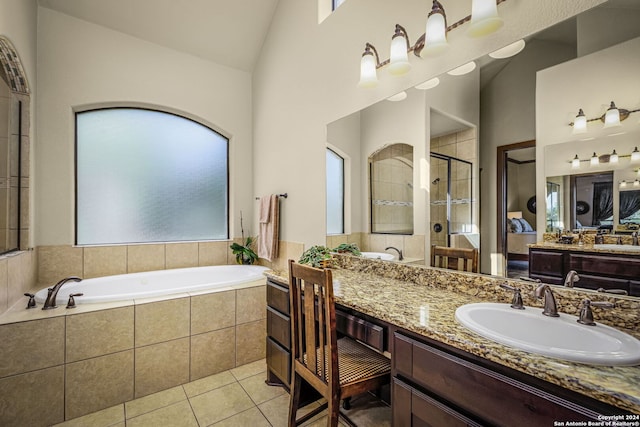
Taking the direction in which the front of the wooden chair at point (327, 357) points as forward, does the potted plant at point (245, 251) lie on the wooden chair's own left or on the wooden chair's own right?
on the wooden chair's own left

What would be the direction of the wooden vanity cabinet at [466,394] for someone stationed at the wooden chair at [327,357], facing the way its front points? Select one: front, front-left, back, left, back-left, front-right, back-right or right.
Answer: right

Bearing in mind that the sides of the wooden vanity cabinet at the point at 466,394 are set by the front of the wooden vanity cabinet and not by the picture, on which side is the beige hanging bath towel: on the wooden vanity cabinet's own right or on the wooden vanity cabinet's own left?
on the wooden vanity cabinet's own right

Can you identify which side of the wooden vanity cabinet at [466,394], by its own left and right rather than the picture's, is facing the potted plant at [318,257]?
right

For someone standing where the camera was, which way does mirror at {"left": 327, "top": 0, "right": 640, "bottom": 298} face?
facing the viewer and to the left of the viewer

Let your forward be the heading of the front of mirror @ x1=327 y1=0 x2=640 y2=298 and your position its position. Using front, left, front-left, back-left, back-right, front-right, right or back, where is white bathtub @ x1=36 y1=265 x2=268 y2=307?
front-right

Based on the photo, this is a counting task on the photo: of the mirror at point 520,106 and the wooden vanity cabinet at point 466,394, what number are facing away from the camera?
0

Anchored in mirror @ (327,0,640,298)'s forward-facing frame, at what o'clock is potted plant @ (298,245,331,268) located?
The potted plant is roughly at 2 o'clock from the mirror.

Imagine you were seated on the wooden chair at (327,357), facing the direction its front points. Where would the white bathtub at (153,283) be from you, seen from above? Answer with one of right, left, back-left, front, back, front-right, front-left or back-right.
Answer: left

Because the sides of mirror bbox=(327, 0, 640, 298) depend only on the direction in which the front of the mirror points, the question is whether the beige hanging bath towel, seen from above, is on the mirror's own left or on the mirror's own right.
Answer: on the mirror's own right

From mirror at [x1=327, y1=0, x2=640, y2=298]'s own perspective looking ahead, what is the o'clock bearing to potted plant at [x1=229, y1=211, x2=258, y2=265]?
The potted plant is roughly at 2 o'clock from the mirror.

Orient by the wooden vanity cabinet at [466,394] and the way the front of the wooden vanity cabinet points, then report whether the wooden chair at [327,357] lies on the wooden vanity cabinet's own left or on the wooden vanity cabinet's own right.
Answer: on the wooden vanity cabinet's own right

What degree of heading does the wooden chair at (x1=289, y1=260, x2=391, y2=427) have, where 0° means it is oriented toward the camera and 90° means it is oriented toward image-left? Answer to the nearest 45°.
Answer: approximately 225°

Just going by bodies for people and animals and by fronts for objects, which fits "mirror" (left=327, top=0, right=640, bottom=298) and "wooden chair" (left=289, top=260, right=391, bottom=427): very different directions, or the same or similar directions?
very different directions

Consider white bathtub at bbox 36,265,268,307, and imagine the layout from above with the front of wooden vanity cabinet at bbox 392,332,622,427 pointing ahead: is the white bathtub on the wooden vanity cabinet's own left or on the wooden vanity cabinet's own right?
on the wooden vanity cabinet's own right
